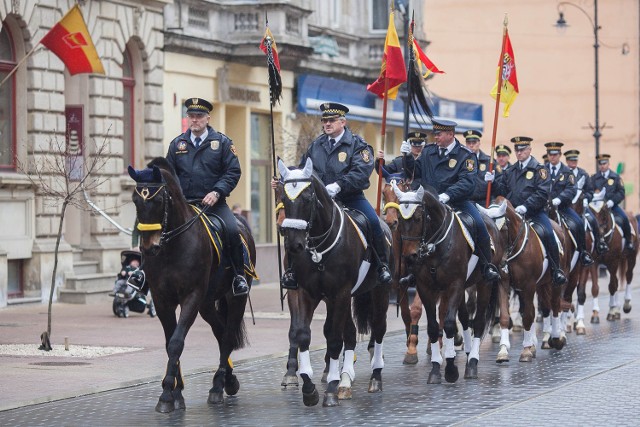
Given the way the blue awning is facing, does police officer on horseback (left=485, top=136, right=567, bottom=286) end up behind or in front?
in front

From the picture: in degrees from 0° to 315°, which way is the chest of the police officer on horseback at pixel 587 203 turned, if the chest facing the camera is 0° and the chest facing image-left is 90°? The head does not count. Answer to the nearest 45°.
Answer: approximately 45°

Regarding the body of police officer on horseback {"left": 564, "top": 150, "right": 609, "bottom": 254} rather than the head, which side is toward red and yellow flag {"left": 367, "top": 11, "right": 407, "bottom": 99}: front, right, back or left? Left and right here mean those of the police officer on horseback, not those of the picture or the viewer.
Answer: front

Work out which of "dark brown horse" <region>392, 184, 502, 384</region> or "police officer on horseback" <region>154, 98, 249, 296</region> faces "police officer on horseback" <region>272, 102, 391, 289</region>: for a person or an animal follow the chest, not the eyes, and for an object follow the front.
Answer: the dark brown horse

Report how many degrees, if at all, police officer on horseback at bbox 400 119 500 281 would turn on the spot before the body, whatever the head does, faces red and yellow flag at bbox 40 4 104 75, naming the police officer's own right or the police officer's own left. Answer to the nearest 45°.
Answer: approximately 90° to the police officer's own right

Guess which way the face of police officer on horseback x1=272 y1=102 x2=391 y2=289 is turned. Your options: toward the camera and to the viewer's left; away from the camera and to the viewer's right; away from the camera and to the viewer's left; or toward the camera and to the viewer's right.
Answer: toward the camera and to the viewer's left

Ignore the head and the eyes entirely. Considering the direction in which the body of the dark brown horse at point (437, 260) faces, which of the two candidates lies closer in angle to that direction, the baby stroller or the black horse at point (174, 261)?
the black horse

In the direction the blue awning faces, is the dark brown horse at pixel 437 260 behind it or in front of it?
in front

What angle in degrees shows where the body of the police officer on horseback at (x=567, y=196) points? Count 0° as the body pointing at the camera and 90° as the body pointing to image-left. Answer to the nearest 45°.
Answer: approximately 45°

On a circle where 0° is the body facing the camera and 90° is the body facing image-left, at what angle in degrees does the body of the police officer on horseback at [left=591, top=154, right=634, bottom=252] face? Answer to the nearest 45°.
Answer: approximately 45°

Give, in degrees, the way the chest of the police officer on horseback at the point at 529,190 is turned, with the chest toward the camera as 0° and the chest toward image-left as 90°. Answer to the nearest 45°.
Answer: approximately 45°
